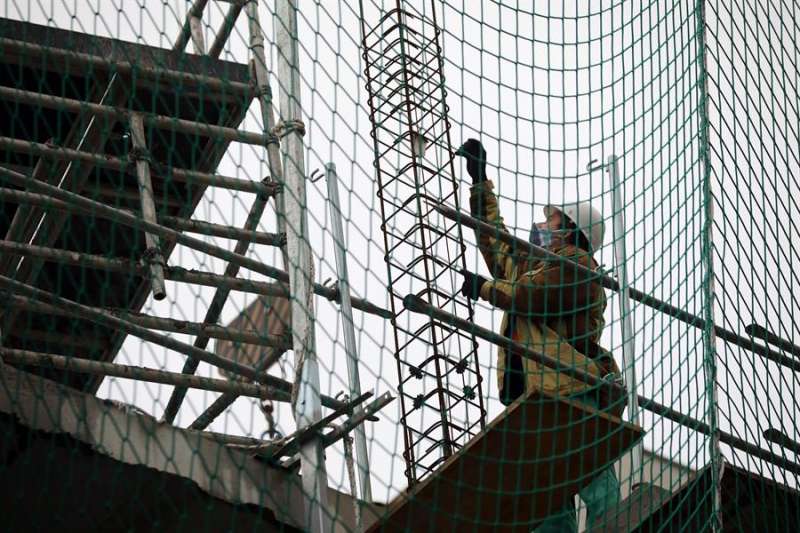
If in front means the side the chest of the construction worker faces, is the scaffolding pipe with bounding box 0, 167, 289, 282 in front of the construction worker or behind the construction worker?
in front

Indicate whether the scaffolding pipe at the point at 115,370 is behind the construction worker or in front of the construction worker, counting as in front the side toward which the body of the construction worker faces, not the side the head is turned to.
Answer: in front

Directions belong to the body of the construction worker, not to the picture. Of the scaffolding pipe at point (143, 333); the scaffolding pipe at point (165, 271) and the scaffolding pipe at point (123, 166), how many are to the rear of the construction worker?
0

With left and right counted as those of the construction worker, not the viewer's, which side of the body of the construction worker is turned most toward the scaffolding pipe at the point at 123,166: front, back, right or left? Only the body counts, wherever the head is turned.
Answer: front

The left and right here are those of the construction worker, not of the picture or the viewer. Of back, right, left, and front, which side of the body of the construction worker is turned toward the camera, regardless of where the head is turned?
left

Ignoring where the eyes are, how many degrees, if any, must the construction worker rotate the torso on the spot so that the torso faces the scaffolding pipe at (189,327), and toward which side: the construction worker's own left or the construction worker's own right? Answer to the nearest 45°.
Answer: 0° — they already face it

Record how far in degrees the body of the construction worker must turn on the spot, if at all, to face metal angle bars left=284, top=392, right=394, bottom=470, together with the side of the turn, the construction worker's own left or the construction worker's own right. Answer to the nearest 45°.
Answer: approximately 45° to the construction worker's own left

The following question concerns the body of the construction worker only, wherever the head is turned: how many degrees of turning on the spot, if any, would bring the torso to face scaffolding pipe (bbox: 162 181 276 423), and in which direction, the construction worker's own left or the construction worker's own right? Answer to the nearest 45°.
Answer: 0° — they already face it

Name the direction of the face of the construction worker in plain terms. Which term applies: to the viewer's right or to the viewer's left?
to the viewer's left

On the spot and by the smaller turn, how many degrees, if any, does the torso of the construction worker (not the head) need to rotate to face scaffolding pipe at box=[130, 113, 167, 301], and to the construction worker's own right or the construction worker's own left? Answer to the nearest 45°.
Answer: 0° — they already face it

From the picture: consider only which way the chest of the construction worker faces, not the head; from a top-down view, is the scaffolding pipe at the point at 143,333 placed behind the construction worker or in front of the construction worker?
in front

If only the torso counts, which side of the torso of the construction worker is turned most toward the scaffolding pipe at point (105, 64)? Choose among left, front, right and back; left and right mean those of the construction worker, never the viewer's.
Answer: front
